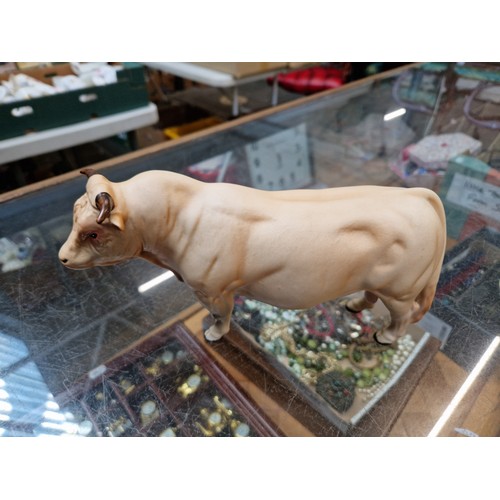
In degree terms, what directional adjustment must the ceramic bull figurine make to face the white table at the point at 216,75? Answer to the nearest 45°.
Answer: approximately 90° to its right

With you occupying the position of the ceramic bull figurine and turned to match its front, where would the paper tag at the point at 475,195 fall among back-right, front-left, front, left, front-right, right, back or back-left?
back-right

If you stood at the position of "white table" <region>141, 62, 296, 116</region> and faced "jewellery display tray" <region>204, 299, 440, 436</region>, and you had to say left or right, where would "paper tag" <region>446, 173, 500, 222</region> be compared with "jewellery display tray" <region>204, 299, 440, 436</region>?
left

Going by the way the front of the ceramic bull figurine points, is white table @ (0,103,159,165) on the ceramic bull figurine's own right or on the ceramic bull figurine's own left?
on the ceramic bull figurine's own right

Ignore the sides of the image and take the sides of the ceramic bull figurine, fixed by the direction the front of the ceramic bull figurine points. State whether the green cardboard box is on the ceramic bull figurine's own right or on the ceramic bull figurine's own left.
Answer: on the ceramic bull figurine's own right

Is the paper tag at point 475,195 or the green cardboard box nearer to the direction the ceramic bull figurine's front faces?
the green cardboard box

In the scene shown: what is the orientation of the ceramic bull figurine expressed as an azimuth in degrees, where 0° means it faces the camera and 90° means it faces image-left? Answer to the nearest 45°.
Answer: approximately 90°
